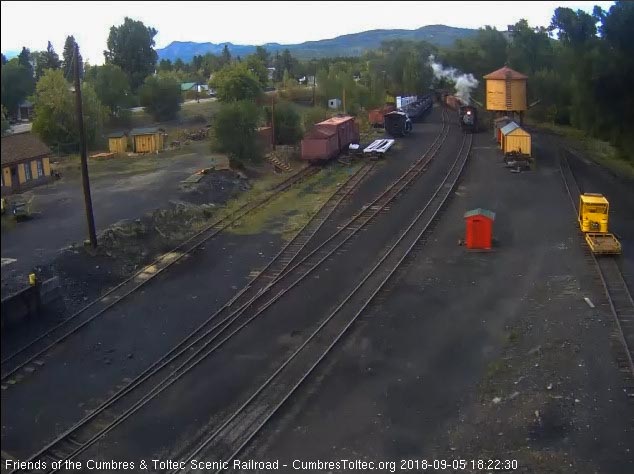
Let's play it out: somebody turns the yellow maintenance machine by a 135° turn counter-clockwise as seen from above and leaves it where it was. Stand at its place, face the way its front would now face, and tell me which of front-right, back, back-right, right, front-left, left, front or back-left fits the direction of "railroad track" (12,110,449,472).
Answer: back

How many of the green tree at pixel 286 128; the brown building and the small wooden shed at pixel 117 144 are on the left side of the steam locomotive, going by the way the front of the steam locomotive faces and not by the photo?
0

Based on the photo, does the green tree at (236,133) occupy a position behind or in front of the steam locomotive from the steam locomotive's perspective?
in front

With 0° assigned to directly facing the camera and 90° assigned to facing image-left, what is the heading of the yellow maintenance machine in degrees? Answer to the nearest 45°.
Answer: approximately 0°

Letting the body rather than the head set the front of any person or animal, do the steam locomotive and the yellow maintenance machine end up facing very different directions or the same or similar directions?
same or similar directions

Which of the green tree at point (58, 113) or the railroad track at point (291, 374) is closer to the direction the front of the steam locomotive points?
the railroad track

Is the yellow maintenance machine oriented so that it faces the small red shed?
no

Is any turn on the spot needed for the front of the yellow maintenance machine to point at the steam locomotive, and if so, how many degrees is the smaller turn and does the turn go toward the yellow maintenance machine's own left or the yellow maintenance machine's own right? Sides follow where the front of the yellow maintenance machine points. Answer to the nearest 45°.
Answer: approximately 180°

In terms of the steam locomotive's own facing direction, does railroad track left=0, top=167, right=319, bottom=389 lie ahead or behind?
ahead

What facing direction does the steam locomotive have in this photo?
toward the camera

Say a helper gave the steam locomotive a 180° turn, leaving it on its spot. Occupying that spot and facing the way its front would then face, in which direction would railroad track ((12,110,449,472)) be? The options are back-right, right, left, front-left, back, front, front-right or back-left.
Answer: back

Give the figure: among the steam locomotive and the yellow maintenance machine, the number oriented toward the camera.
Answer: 2

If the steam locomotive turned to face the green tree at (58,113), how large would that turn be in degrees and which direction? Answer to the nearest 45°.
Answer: approximately 45° to its right
